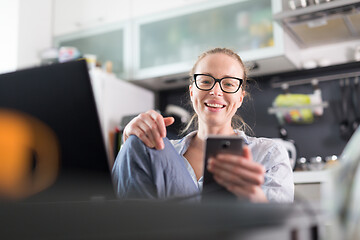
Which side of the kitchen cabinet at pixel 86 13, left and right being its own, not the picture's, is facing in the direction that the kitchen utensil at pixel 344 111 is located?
left

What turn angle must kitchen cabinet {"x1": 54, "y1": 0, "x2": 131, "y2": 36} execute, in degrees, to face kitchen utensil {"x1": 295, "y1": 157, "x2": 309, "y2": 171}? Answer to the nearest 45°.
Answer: approximately 90° to its left

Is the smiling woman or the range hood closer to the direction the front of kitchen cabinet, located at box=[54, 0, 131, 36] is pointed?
the smiling woman

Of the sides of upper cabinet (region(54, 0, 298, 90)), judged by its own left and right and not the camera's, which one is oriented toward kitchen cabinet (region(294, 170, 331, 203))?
left

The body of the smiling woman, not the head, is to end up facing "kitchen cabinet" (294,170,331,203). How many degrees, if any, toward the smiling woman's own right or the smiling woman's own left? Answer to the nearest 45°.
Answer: approximately 135° to the smiling woman's own left

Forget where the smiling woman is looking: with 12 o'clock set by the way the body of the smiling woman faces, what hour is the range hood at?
The range hood is roughly at 7 o'clock from the smiling woman.

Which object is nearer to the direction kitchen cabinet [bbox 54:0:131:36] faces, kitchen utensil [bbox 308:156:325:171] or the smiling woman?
the smiling woman
